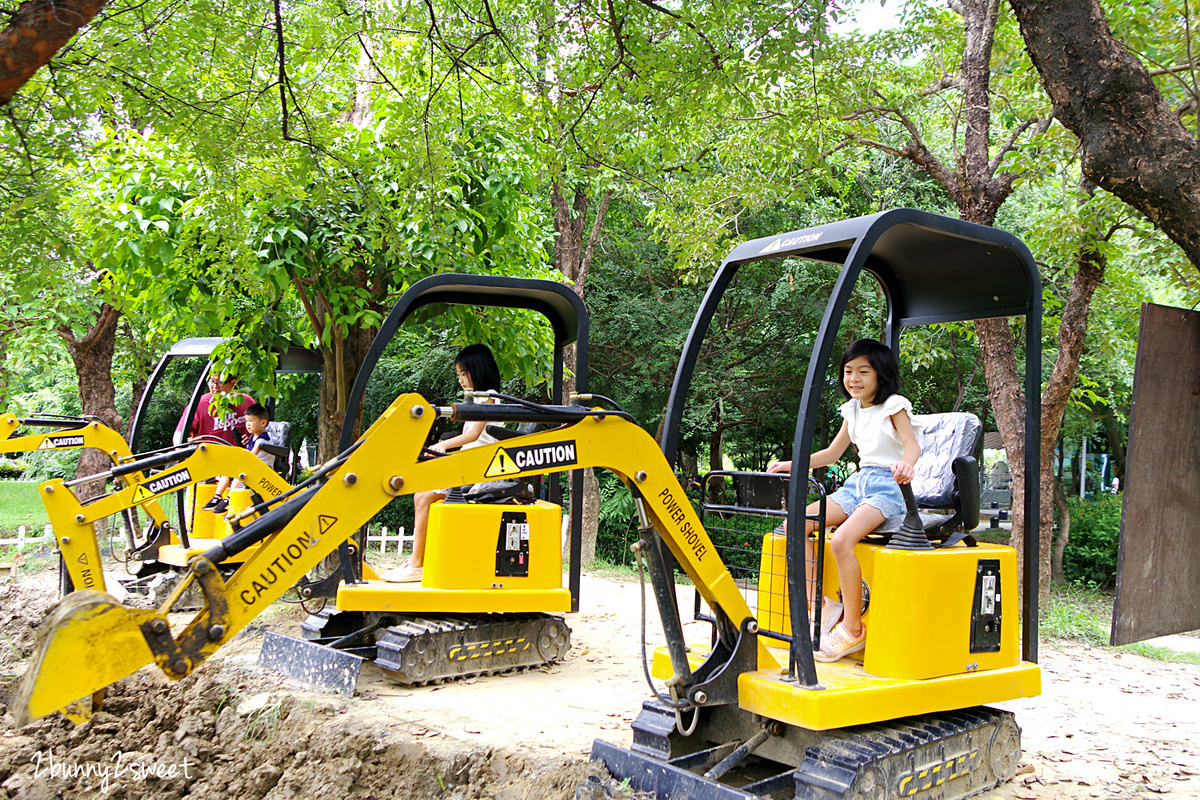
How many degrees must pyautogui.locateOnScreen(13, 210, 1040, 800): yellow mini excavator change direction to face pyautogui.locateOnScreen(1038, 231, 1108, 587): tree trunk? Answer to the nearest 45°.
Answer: approximately 180°

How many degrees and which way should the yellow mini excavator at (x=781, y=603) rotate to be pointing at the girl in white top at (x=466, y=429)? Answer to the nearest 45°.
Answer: approximately 90° to its right

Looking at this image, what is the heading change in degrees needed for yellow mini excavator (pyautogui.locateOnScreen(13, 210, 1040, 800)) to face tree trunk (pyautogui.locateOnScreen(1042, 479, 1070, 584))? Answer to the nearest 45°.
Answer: approximately 180°

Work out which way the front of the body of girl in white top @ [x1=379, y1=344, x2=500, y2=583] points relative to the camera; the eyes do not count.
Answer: to the viewer's left

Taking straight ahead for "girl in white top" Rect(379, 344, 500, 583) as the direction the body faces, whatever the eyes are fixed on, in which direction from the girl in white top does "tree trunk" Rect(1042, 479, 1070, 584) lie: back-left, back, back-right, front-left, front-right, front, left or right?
back-right

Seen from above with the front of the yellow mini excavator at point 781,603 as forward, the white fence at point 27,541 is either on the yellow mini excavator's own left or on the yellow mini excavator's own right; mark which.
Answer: on the yellow mini excavator's own right

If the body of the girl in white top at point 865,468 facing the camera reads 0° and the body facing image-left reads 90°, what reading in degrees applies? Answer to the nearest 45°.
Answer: approximately 45°

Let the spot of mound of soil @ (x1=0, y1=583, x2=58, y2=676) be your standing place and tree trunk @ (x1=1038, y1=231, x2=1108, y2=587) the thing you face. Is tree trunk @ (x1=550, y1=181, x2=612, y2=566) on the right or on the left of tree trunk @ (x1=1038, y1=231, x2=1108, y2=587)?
left
